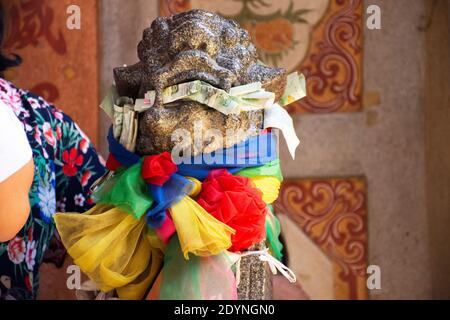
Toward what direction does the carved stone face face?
toward the camera
